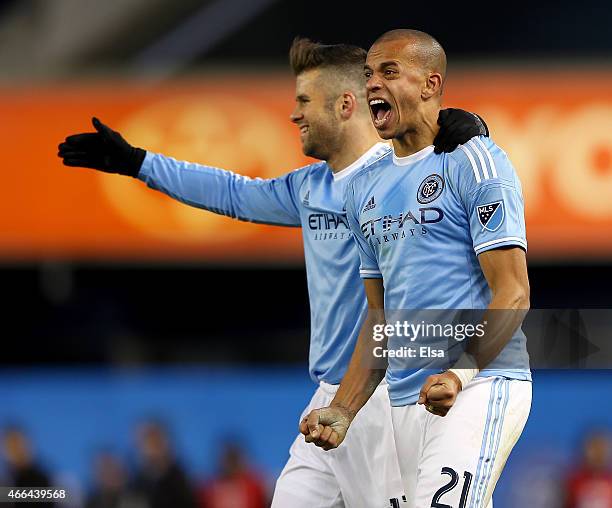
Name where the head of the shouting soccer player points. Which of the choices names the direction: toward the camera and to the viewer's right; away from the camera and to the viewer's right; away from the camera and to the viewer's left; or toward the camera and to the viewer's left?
toward the camera and to the viewer's left

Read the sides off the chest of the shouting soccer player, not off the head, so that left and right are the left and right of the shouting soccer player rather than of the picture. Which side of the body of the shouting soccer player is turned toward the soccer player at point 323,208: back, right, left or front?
right

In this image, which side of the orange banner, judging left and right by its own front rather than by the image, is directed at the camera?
front

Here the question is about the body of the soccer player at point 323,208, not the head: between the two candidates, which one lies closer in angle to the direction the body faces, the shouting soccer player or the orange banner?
the shouting soccer player

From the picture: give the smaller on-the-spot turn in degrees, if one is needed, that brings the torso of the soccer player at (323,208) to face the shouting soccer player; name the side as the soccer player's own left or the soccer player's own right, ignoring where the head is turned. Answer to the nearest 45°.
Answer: approximately 45° to the soccer player's own left

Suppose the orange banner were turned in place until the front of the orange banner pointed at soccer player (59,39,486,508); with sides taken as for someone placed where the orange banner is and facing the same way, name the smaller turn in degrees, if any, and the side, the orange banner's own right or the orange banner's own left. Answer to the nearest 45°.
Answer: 0° — it already faces them

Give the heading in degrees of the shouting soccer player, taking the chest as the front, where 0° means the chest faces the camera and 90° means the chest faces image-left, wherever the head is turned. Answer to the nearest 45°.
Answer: approximately 45°

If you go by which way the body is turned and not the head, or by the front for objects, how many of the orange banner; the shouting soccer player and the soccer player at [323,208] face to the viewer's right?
0

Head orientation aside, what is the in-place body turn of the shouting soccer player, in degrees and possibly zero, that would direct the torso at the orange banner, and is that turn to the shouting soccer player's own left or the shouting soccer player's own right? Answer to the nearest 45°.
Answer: approximately 135° to the shouting soccer player's own right

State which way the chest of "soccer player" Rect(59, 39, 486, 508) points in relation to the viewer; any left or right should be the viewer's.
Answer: facing the viewer and to the left of the viewer

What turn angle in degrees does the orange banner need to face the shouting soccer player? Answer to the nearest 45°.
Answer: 0° — it already faces them
